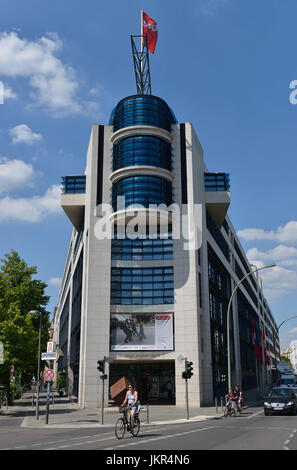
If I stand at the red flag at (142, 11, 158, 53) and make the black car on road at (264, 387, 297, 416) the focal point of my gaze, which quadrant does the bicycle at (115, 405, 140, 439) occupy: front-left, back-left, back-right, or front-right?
front-right

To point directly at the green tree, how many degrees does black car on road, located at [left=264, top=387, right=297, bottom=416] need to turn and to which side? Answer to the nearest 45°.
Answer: approximately 90° to its right

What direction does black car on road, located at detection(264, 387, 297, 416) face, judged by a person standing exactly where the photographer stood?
facing the viewer

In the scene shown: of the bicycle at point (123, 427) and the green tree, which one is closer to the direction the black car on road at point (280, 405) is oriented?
the bicycle

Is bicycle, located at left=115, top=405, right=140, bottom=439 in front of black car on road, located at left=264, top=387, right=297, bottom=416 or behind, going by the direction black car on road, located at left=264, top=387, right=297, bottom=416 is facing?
in front
